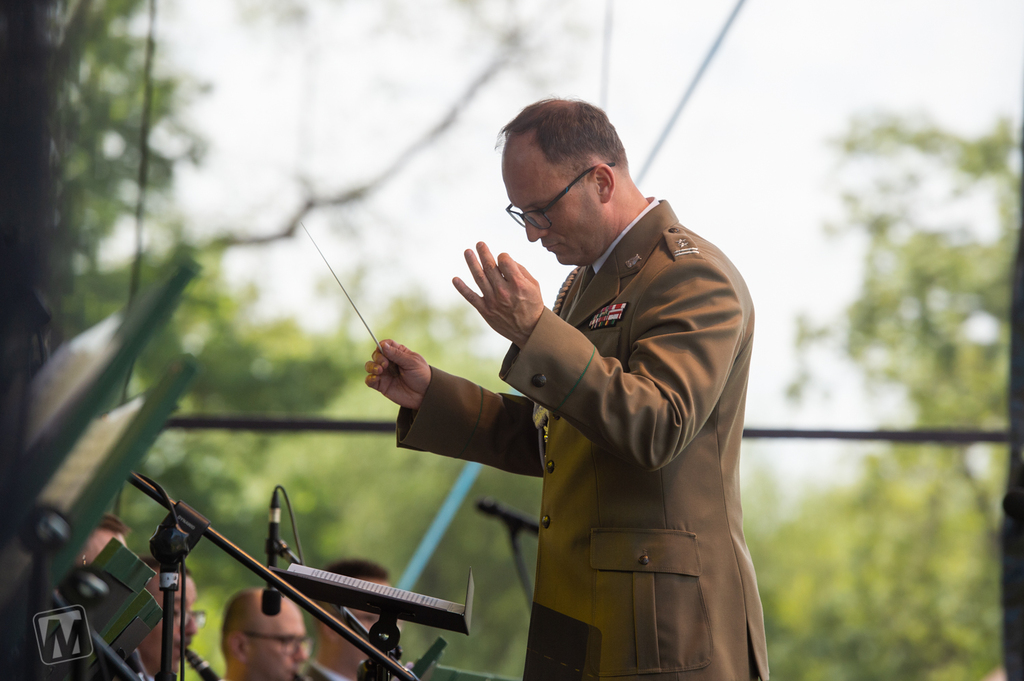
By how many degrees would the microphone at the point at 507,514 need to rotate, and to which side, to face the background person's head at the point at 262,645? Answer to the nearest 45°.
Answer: approximately 45° to its right

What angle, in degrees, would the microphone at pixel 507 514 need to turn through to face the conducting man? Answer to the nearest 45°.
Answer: approximately 90° to its left

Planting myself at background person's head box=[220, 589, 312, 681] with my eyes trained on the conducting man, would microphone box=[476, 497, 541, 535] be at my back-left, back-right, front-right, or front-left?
front-left

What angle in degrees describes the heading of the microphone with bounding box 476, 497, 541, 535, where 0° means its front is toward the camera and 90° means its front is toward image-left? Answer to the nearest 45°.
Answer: approximately 90°

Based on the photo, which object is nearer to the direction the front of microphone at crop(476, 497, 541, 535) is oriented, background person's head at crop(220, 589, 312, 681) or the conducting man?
the background person's head

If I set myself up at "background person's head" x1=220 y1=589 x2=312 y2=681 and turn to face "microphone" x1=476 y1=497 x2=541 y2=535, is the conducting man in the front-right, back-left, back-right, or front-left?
front-right
